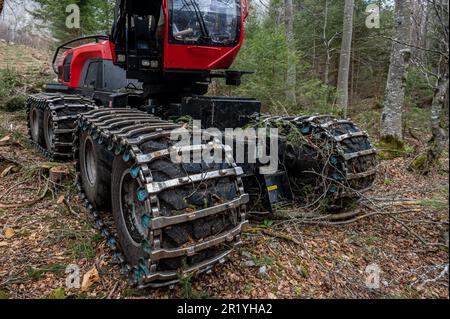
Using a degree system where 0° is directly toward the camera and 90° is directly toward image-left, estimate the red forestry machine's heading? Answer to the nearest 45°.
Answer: approximately 315°

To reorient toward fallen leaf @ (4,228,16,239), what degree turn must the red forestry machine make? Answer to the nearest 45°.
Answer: approximately 135° to its right

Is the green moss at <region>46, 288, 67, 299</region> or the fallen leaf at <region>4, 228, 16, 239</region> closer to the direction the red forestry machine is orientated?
the green moss
